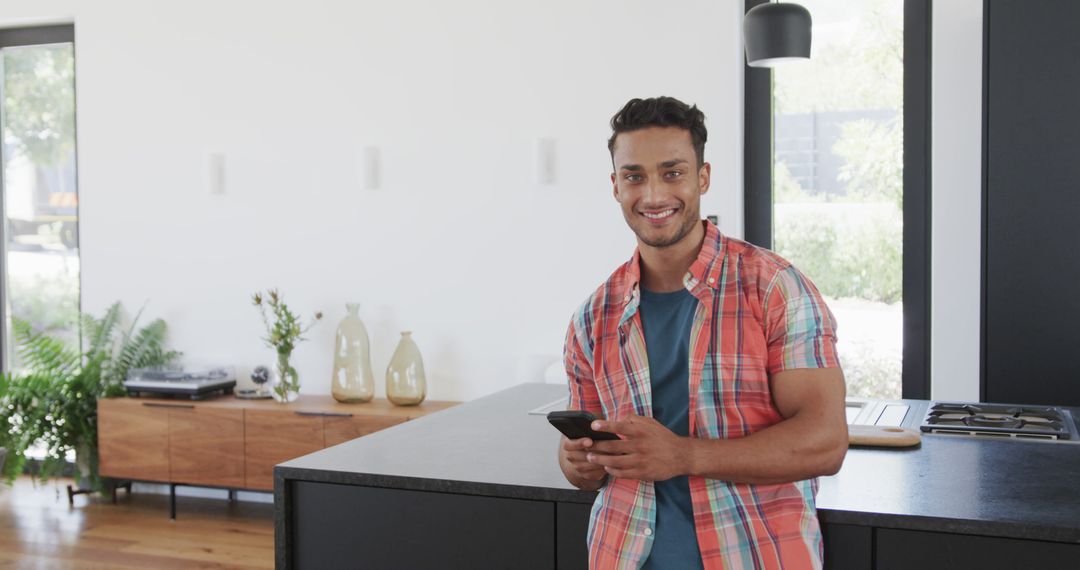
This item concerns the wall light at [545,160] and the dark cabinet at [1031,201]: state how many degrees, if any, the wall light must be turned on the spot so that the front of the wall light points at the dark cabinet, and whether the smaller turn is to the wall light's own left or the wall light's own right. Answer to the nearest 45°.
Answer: approximately 45° to the wall light's own left

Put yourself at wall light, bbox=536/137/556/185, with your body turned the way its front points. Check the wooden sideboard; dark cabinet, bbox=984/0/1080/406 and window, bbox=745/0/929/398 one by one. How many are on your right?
1

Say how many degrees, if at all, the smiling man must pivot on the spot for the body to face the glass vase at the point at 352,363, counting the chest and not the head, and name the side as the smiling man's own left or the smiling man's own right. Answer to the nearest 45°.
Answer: approximately 90° to the smiling man's own right

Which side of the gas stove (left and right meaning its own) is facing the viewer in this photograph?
front

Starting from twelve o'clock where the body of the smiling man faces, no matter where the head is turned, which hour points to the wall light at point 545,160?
The wall light is roughly at 4 o'clock from the smiling man.

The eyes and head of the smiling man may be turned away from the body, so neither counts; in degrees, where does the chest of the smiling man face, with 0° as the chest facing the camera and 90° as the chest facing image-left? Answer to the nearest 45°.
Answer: approximately 45°

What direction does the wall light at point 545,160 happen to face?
toward the camera

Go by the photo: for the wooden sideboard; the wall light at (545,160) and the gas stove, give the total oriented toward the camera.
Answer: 3
